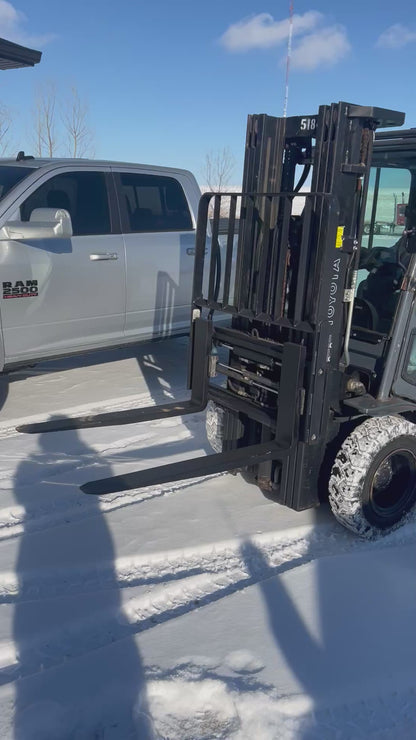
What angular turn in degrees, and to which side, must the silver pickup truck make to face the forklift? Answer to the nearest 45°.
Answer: approximately 90° to its left

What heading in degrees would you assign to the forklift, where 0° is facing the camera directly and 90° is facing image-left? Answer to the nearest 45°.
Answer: approximately 45°

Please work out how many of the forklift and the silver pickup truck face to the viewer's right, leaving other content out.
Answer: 0

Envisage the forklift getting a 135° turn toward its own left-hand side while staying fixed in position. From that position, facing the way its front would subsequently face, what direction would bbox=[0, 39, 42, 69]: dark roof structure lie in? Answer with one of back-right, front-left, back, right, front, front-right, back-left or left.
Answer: back-left

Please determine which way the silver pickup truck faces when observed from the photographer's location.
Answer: facing the viewer and to the left of the viewer

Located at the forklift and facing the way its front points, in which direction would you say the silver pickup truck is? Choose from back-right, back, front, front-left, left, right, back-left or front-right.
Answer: right

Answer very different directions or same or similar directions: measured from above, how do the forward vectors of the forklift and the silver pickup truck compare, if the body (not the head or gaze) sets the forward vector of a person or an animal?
same or similar directions
